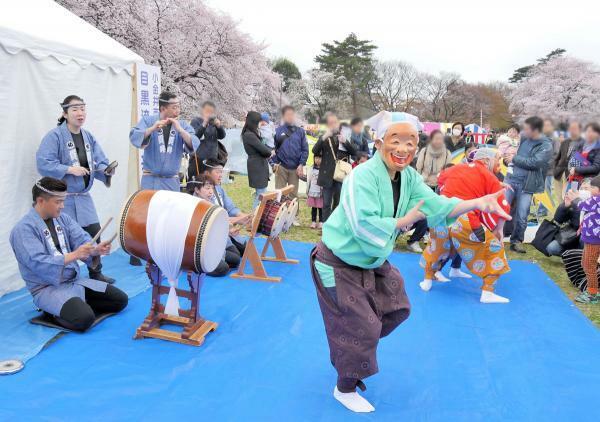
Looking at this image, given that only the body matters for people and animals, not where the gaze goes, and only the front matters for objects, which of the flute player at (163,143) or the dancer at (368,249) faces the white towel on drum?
the flute player

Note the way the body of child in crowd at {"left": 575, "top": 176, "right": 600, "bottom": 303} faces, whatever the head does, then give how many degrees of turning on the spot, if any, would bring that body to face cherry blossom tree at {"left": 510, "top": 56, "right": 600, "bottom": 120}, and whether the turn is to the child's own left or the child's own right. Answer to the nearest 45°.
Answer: approximately 90° to the child's own right

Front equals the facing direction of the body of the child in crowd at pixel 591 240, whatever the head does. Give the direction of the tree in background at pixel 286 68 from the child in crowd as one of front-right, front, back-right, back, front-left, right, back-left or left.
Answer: front-right

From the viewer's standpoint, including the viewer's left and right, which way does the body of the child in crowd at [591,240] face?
facing to the left of the viewer

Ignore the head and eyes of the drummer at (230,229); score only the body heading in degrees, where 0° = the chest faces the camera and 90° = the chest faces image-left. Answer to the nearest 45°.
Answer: approximately 315°

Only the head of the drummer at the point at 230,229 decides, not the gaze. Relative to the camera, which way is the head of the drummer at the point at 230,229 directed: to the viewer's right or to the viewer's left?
to the viewer's right

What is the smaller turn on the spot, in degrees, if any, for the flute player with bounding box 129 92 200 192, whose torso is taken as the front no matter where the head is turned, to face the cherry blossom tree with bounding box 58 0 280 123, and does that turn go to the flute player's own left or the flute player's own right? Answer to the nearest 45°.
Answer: approximately 180°

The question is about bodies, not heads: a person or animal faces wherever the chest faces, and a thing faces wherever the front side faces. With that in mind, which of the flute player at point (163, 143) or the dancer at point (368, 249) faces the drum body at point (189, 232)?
the flute player

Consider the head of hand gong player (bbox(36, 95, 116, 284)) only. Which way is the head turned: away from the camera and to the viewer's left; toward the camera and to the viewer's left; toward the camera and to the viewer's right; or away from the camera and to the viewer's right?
toward the camera and to the viewer's right

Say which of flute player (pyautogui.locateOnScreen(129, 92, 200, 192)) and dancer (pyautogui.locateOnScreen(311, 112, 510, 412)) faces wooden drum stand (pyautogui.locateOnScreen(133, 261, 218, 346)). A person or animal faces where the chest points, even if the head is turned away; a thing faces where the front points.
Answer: the flute player
